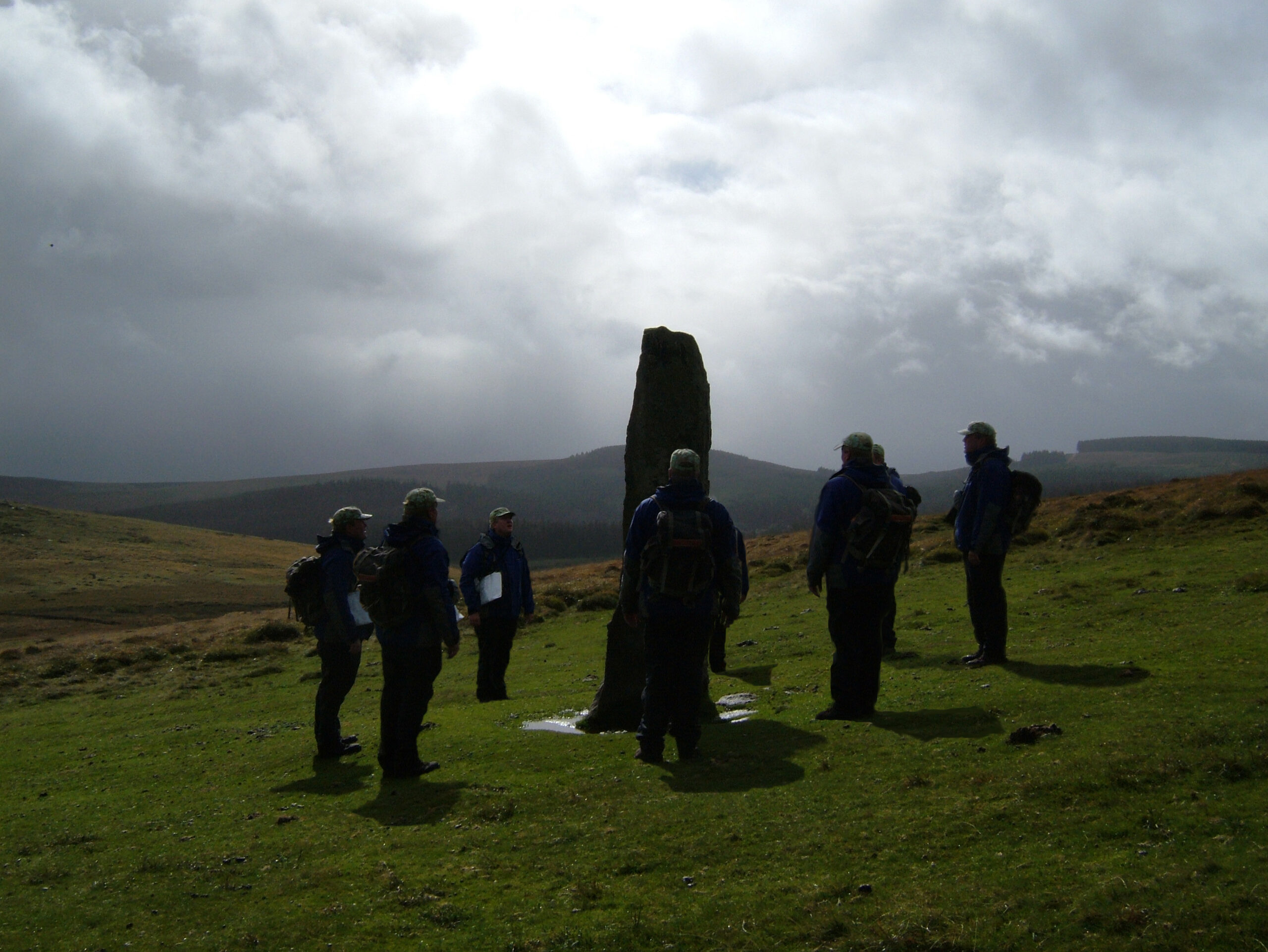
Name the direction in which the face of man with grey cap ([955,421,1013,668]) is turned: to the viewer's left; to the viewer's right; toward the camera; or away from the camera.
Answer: to the viewer's left

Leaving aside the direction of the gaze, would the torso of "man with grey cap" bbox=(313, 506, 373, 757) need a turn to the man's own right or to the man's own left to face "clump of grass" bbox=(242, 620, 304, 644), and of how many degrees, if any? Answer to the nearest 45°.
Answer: approximately 90° to the man's own left

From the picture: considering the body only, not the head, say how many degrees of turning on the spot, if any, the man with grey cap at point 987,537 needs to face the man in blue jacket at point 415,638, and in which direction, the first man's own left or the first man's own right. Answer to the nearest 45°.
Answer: approximately 45° to the first man's own left

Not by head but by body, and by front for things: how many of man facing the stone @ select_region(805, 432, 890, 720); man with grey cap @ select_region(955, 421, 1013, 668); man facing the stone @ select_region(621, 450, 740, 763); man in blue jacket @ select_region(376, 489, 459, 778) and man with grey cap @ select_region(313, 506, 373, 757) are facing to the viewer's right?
2

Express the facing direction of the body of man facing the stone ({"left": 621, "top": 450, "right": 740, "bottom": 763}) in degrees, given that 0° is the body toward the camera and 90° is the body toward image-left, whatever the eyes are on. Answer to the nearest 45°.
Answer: approximately 180°

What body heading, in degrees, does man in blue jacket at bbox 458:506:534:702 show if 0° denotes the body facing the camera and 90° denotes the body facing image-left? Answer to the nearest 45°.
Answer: approximately 315°

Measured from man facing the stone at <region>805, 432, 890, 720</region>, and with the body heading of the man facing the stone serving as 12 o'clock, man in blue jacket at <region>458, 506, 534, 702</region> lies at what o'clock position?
The man in blue jacket is roughly at 12 o'clock from the man facing the stone.

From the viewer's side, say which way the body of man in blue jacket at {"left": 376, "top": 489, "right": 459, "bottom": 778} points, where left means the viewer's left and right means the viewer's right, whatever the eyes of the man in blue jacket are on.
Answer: facing to the right of the viewer

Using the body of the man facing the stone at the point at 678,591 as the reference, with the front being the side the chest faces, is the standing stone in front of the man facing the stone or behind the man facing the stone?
in front

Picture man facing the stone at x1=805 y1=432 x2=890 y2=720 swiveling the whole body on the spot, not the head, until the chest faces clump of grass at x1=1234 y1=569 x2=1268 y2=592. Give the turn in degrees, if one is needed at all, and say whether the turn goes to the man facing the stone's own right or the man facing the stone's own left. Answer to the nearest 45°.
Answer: approximately 90° to the man facing the stone's own right

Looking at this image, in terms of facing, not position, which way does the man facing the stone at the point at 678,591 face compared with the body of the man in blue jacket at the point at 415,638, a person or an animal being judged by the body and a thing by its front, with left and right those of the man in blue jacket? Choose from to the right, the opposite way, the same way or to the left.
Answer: to the left

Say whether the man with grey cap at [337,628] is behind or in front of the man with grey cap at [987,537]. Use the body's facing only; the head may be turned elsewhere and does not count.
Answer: in front

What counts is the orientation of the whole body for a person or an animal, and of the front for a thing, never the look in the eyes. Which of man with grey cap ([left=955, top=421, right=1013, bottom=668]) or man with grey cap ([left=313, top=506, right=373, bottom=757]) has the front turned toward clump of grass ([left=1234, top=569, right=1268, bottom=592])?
man with grey cap ([left=313, top=506, right=373, bottom=757])

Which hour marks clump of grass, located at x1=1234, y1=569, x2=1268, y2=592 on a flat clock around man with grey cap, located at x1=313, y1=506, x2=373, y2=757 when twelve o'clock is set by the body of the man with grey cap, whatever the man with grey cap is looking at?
The clump of grass is roughly at 12 o'clock from the man with grey cap.

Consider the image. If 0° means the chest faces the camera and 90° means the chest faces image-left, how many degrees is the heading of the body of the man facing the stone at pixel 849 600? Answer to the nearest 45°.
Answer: approximately 135°

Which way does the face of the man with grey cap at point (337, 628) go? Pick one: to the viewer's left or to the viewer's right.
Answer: to the viewer's right
